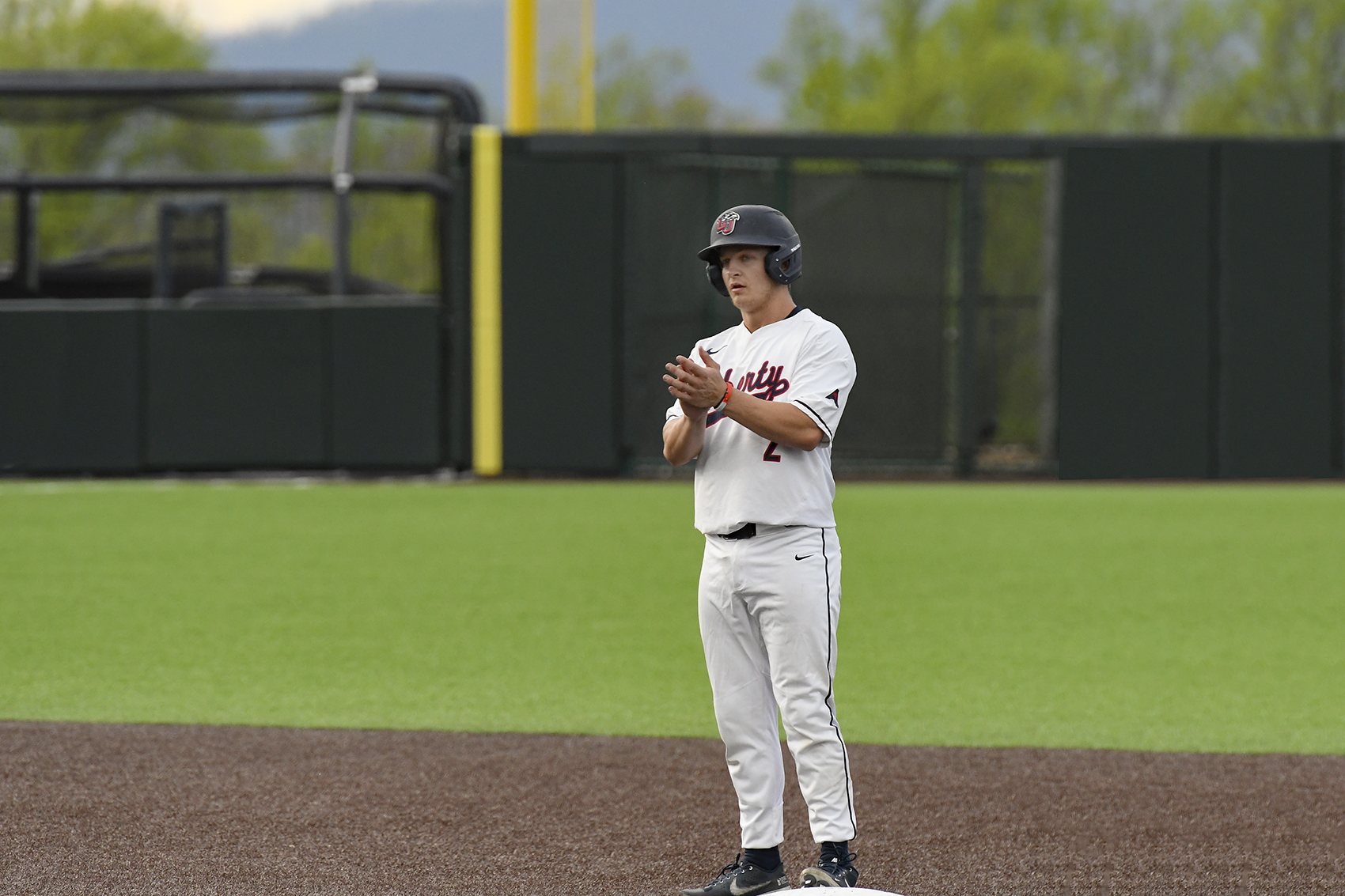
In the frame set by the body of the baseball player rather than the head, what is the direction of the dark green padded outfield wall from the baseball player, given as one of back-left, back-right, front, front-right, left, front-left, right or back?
back-right

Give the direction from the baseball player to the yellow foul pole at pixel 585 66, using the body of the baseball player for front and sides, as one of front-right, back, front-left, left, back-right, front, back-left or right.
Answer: back-right

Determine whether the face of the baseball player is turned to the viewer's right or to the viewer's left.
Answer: to the viewer's left

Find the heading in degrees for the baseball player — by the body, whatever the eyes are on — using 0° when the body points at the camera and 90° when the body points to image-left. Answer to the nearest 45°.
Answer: approximately 45°

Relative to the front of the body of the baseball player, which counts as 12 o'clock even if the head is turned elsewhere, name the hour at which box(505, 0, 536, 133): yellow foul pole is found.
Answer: The yellow foul pole is roughly at 4 o'clock from the baseball player.
